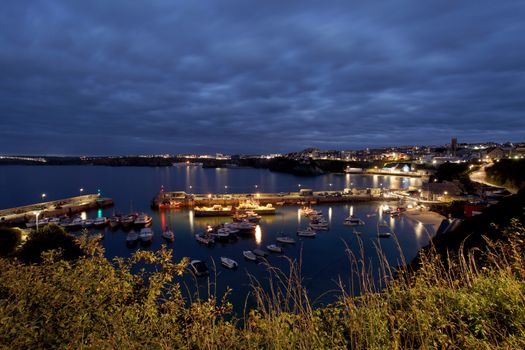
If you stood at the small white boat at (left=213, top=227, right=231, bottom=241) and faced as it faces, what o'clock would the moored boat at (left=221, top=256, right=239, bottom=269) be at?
The moored boat is roughly at 9 o'clock from the small white boat.

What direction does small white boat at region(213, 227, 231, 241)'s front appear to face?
to the viewer's left

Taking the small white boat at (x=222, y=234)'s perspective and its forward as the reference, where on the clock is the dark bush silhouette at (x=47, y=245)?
The dark bush silhouette is roughly at 10 o'clock from the small white boat.

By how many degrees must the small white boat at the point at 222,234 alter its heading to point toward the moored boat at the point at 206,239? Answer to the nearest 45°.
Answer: approximately 45° to its left

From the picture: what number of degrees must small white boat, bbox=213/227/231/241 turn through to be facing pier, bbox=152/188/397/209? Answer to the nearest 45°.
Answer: approximately 90° to its right
